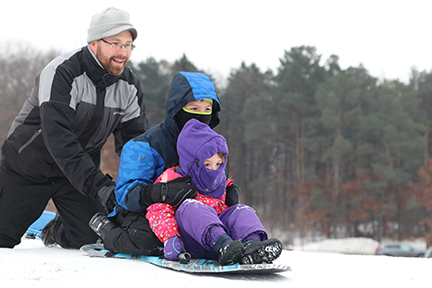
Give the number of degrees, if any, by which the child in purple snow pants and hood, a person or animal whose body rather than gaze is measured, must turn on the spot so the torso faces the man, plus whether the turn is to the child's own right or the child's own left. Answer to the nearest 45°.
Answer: approximately 180°

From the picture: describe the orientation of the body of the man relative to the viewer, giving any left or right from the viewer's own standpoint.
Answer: facing the viewer and to the right of the viewer

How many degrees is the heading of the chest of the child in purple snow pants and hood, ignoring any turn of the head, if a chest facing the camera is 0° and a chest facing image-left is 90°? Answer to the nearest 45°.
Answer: approximately 315°

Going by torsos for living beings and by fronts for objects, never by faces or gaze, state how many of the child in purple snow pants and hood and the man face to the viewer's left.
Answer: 0

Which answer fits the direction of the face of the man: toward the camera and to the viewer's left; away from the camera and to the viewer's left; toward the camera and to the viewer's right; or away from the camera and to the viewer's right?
toward the camera and to the viewer's right

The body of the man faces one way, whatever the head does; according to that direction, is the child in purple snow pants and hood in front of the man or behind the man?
in front
